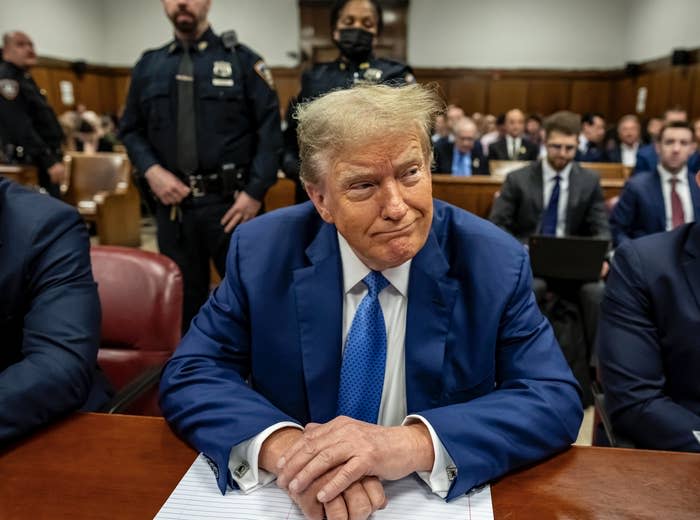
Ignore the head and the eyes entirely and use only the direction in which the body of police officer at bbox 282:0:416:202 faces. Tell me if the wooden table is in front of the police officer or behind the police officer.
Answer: in front

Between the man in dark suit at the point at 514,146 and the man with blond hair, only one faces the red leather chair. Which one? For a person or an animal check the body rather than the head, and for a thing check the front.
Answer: the man in dark suit

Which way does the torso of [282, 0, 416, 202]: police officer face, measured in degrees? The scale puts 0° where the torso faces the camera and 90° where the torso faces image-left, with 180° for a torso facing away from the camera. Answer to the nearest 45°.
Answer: approximately 0°

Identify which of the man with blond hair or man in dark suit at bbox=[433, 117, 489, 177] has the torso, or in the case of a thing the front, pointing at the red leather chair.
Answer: the man in dark suit

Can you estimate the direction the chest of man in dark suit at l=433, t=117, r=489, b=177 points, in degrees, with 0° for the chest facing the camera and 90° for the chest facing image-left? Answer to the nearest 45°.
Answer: approximately 0°

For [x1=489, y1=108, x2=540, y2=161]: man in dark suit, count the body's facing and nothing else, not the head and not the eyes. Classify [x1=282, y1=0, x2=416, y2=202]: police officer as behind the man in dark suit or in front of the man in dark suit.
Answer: in front
